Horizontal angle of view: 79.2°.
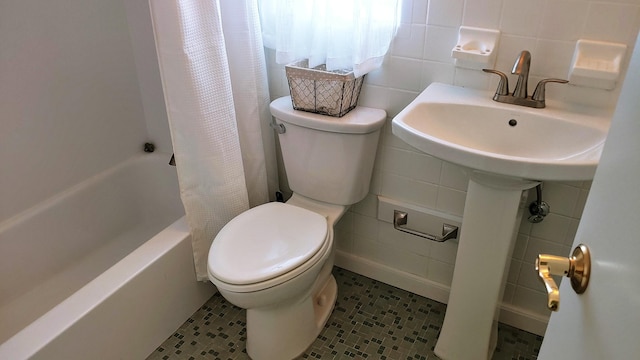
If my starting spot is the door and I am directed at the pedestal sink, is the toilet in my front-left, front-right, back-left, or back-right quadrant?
front-left

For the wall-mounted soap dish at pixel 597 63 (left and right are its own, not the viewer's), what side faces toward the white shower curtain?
right

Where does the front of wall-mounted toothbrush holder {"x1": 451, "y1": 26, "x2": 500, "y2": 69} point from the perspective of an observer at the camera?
facing the viewer and to the left of the viewer

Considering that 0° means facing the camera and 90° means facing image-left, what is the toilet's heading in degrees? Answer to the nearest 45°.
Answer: approximately 45°

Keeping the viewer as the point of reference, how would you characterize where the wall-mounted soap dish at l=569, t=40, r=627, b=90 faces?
facing the viewer

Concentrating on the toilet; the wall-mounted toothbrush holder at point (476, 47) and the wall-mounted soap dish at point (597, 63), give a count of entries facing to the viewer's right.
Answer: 0

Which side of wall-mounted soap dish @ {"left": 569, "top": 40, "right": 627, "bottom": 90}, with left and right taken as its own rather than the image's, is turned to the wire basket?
right

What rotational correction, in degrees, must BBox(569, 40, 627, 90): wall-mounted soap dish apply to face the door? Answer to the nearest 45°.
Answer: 0° — it already faces it

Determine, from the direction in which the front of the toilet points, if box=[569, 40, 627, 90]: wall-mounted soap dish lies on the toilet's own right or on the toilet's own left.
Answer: on the toilet's own left

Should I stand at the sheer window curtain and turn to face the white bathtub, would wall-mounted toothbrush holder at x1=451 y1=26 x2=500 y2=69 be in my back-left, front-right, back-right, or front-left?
back-left
